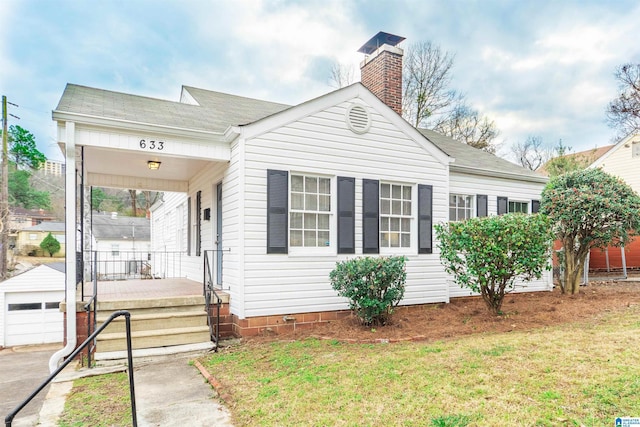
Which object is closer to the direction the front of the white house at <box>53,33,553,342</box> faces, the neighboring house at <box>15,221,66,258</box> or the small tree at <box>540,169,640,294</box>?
the small tree

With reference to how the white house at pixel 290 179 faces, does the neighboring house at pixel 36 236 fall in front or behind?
behind

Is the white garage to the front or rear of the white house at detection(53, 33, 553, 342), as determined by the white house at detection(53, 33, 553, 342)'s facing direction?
to the rear

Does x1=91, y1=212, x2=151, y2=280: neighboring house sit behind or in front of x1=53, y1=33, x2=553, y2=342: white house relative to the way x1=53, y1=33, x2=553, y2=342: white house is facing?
behind
